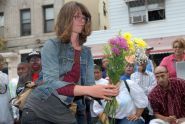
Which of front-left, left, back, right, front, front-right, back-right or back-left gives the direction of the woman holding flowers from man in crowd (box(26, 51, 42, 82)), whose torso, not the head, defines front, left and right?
front

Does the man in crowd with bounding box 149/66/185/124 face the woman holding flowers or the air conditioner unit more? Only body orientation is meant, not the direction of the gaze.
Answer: the woman holding flowers

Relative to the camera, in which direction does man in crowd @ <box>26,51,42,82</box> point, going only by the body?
toward the camera

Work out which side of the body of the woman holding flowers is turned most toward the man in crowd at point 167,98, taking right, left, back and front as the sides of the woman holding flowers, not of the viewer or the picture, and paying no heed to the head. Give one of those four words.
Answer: left

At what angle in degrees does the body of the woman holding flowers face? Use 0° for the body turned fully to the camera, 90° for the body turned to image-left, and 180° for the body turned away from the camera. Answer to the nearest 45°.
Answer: approximately 315°

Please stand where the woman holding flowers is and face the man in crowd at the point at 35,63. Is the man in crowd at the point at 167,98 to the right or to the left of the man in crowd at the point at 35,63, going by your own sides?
right

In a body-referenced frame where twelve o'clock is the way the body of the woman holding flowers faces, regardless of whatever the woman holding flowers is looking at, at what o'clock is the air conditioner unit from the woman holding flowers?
The air conditioner unit is roughly at 8 o'clock from the woman holding flowers.

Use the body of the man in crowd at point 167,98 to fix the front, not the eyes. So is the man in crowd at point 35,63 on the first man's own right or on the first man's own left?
on the first man's own right

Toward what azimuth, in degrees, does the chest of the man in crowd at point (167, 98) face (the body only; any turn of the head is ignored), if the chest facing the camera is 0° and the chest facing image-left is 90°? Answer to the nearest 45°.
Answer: approximately 0°

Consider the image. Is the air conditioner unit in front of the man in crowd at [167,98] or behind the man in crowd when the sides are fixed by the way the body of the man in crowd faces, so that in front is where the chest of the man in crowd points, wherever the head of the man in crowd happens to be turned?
behind
